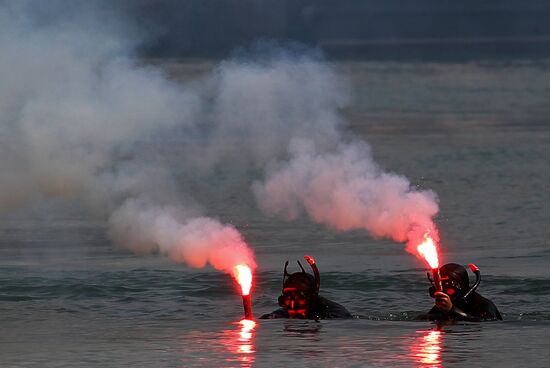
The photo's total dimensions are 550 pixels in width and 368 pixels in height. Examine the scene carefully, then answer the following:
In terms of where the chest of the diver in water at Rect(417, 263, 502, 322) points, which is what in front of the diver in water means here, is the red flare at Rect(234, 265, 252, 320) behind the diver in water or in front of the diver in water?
in front

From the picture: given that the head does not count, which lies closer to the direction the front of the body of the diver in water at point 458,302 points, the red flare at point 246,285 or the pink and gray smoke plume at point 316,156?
the red flare

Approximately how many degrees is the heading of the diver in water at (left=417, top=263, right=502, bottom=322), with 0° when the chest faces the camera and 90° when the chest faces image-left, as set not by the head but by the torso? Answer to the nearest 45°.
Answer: approximately 45°

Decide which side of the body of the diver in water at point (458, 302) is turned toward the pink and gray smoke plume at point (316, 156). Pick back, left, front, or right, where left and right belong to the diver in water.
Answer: right

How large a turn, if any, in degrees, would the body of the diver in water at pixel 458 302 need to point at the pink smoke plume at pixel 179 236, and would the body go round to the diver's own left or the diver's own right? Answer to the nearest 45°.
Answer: approximately 45° to the diver's own right
